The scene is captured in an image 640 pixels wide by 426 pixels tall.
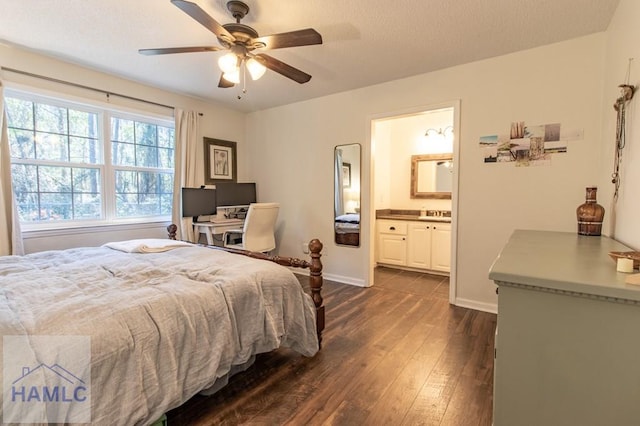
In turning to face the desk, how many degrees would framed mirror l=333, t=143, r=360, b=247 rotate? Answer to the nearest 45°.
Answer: approximately 45° to its right

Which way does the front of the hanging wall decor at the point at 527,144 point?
toward the camera

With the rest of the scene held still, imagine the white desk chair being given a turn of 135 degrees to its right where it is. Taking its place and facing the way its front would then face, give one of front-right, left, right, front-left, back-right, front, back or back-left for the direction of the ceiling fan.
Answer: right

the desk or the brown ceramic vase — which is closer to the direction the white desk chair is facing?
the desk

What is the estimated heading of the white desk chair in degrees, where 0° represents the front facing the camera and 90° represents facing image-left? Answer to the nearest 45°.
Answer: approximately 135°

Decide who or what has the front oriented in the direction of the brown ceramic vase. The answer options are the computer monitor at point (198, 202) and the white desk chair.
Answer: the computer monitor

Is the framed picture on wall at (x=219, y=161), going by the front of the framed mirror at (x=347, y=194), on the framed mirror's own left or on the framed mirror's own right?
on the framed mirror's own right

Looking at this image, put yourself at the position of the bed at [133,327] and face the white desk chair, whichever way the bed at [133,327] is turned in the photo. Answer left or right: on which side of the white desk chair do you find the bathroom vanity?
right

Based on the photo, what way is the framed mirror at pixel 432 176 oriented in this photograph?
toward the camera

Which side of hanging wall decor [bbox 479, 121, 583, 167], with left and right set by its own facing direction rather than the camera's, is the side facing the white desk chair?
right

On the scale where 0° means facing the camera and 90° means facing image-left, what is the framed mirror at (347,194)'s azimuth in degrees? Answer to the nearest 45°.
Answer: approximately 45°

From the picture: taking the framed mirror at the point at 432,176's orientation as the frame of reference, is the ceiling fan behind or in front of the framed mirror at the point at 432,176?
in front

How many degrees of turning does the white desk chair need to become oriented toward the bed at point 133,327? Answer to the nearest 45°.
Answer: approximately 135° to its left
